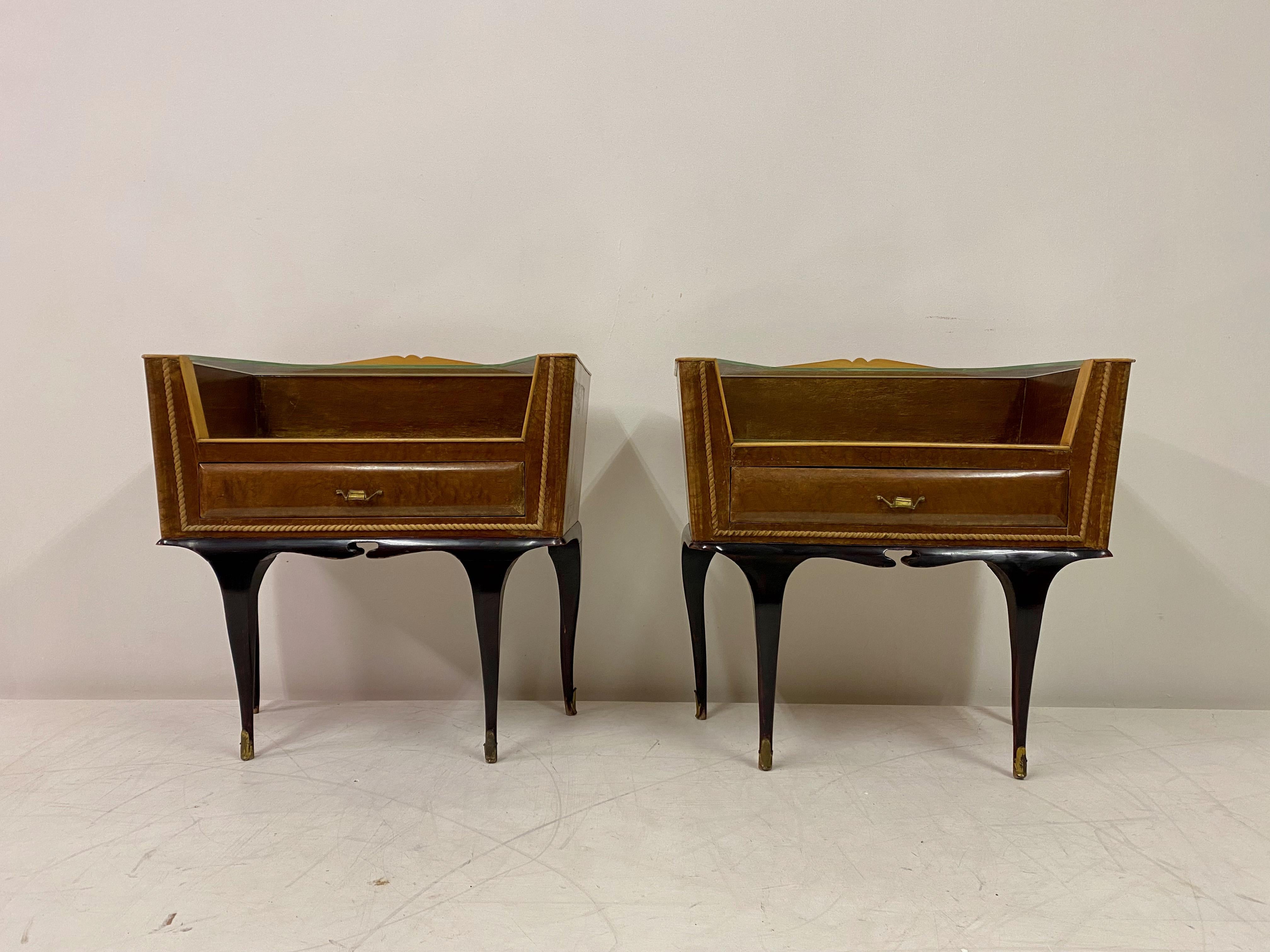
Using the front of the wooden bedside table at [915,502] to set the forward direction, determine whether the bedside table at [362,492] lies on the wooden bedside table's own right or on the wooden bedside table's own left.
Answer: on the wooden bedside table's own right

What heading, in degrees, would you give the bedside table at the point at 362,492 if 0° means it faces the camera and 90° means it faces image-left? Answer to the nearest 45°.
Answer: approximately 0°

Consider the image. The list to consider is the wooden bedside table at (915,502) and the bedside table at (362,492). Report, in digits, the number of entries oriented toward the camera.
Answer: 2

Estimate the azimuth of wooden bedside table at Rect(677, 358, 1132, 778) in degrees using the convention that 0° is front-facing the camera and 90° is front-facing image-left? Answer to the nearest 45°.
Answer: approximately 0°

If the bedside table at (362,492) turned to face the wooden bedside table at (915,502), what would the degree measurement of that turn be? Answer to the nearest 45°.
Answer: approximately 90° to its left
